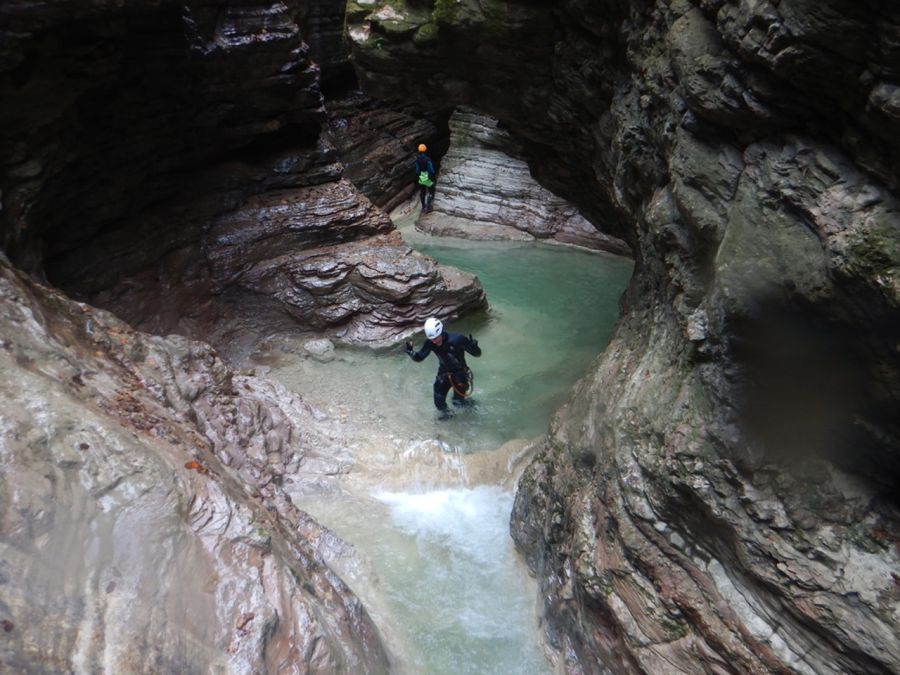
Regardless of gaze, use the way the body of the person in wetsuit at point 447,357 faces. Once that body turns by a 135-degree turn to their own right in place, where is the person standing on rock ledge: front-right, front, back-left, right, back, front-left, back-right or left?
front

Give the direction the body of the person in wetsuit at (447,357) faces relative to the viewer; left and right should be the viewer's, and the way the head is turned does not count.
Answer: facing the viewer and to the left of the viewer
